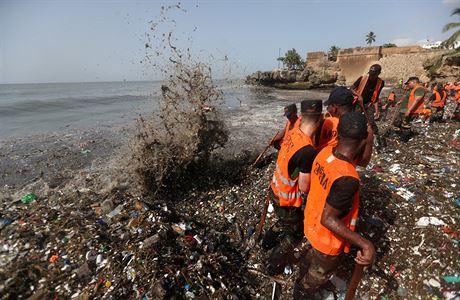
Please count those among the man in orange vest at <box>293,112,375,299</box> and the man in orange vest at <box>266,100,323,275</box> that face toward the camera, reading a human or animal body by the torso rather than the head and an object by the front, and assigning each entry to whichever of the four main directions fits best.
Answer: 0

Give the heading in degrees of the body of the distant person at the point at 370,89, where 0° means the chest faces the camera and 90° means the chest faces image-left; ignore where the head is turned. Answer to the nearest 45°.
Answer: approximately 0°

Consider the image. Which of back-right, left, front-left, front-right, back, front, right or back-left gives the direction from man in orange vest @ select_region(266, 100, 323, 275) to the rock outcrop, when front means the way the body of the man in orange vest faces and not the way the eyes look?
front-left

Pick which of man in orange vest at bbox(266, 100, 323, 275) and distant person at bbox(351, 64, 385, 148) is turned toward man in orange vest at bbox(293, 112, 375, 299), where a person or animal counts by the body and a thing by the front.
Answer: the distant person

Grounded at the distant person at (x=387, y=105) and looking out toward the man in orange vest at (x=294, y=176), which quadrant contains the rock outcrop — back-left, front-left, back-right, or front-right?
back-right

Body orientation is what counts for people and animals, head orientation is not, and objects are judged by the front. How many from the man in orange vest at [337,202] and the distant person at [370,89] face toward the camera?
1

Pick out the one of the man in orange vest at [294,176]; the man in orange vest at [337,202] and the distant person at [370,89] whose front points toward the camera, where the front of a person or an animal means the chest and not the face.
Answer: the distant person

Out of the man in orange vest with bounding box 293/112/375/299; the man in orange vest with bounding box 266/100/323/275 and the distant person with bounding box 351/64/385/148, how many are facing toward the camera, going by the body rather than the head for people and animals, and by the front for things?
1

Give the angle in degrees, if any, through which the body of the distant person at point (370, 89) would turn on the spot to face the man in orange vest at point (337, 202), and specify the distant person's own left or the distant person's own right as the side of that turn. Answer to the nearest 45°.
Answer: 0° — they already face them
